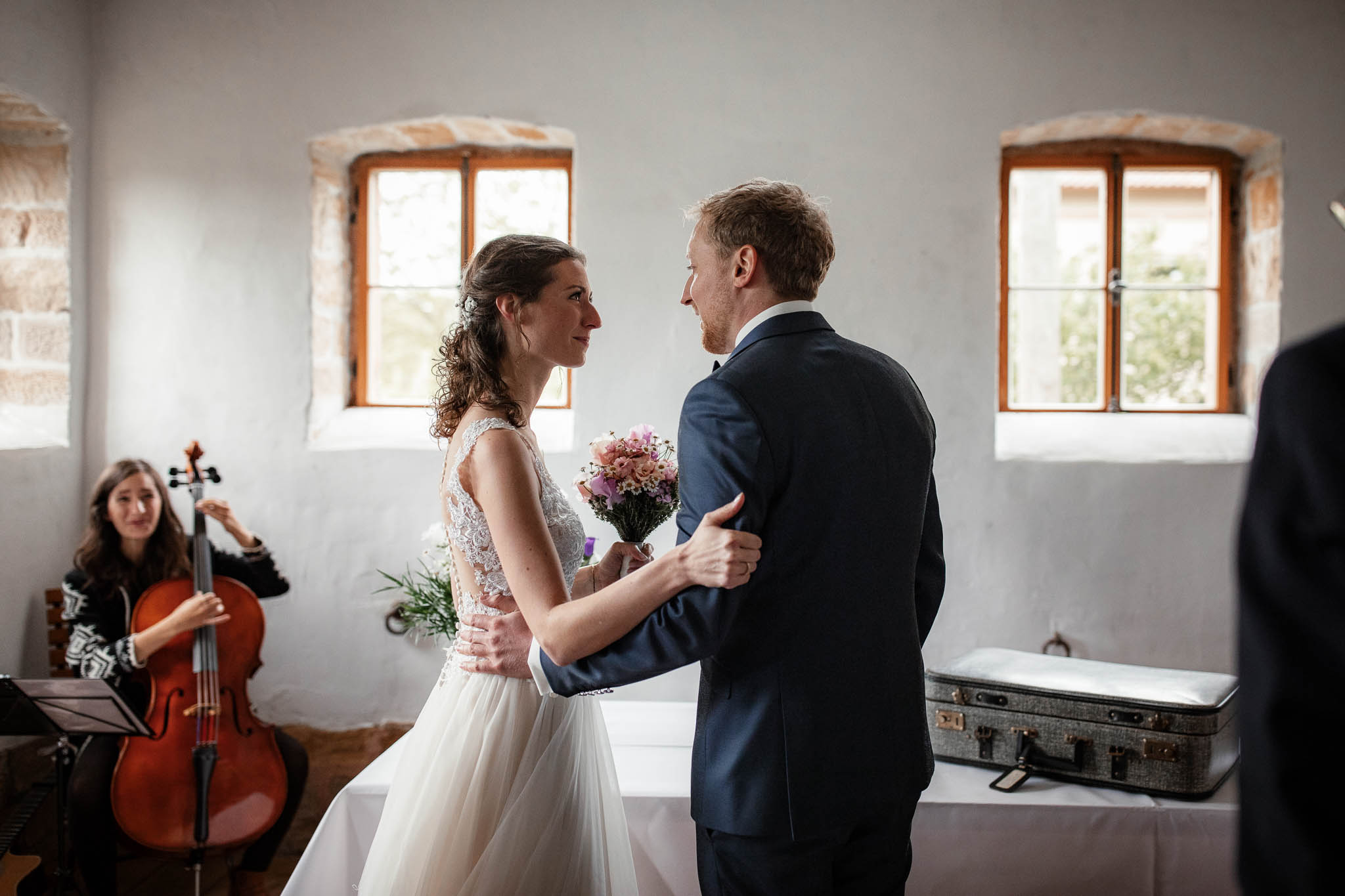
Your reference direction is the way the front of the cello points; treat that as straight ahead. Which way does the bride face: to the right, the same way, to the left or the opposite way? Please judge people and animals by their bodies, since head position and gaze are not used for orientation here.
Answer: to the left

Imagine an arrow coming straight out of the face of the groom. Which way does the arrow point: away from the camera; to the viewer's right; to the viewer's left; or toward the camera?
to the viewer's left

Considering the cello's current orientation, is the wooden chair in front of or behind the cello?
behind

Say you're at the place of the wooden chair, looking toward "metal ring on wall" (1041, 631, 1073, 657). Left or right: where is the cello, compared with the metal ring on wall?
right

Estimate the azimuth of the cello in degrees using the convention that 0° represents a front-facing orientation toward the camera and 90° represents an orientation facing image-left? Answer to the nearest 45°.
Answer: approximately 0°

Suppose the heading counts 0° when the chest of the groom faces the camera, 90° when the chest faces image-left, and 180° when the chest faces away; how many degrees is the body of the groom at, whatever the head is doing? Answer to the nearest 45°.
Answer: approximately 135°

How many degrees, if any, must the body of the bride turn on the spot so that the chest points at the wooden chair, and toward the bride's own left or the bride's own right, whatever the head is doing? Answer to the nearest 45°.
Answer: approximately 135° to the bride's own left

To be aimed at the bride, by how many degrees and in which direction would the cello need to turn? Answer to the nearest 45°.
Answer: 0° — it already faces them

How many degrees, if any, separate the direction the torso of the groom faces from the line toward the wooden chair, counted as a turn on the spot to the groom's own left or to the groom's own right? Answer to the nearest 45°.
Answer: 0° — they already face it

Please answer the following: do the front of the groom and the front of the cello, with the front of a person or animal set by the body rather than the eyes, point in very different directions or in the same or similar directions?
very different directions

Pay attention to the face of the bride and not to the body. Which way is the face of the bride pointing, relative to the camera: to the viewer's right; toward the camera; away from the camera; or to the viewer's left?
to the viewer's right

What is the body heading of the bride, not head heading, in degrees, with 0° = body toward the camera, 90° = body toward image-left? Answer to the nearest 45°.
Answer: approximately 270°
